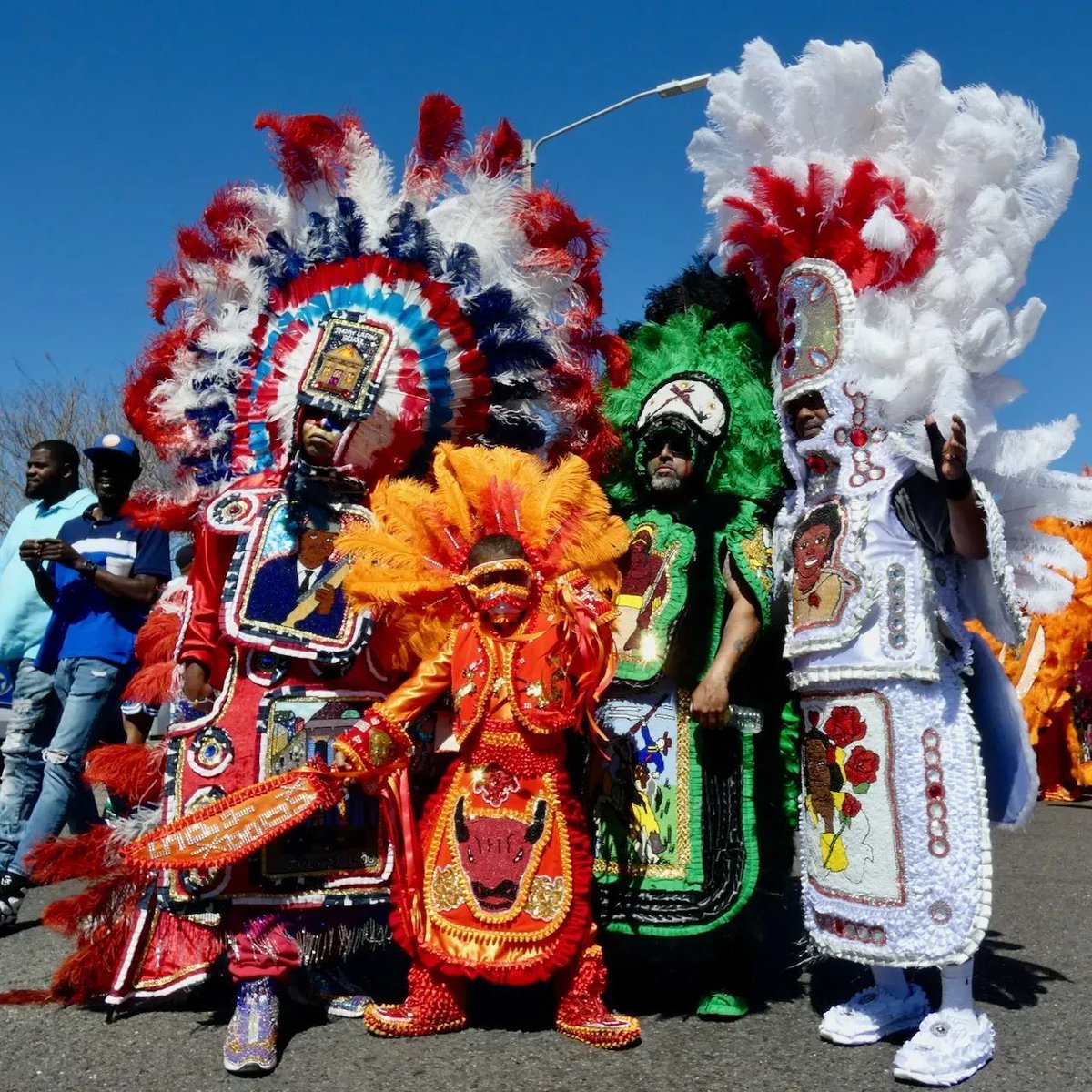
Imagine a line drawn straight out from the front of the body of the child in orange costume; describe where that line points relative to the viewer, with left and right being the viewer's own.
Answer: facing the viewer

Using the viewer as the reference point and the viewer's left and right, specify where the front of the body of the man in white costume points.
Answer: facing the viewer and to the left of the viewer

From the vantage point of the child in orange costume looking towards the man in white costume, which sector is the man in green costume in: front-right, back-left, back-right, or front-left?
front-left

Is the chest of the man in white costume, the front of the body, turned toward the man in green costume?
no

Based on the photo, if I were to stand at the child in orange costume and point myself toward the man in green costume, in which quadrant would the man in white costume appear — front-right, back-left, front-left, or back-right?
front-right

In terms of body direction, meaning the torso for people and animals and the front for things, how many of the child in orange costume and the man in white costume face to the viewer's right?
0

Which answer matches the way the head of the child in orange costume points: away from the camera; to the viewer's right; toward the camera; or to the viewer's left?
toward the camera

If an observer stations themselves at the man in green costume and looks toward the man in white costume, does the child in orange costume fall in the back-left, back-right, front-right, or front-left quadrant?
back-right

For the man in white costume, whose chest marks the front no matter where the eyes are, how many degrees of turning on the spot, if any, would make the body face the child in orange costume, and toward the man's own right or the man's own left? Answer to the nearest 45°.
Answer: approximately 45° to the man's own right

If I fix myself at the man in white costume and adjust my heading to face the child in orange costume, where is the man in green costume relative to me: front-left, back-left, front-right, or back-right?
front-right

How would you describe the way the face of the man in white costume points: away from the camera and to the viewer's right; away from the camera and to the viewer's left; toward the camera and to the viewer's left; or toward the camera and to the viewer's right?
toward the camera and to the viewer's left

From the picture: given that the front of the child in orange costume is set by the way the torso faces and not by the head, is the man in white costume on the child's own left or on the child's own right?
on the child's own left

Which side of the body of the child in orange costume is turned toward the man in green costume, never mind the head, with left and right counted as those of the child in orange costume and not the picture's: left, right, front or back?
left
